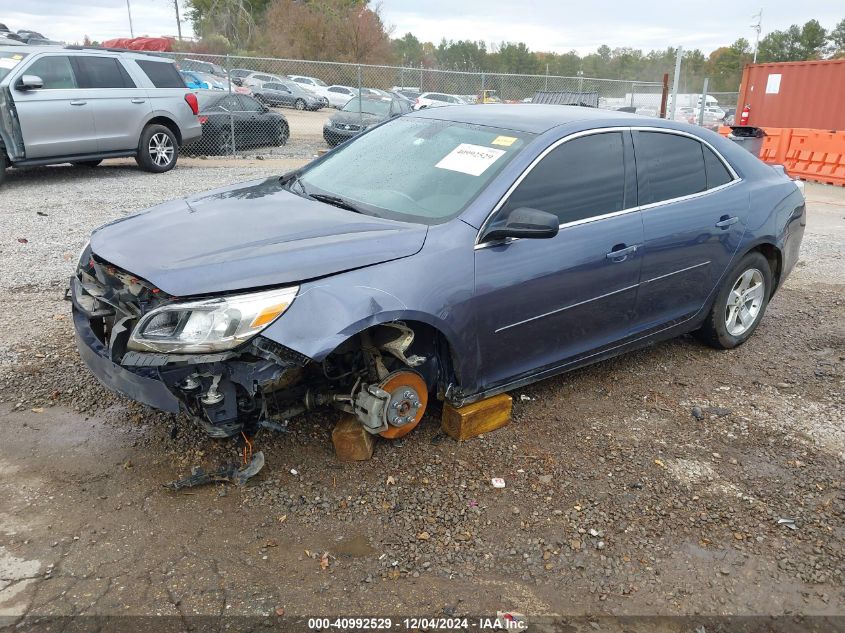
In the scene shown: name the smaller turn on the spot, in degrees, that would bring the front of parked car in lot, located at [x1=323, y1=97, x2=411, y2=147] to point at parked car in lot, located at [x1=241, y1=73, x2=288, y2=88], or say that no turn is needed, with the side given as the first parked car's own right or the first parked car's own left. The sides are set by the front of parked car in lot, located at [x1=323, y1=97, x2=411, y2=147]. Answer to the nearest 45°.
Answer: approximately 135° to the first parked car's own right

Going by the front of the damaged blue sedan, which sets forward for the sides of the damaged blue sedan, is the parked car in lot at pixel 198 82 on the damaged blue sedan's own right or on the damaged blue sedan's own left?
on the damaged blue sedan's own right

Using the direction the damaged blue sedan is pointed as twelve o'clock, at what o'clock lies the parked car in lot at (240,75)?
The parked car in lot is roughly at 4 o'clock from the damaged blue sedan.

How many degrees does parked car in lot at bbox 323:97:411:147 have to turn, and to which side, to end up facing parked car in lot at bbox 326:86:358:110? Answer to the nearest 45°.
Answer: approximately 135° to its right

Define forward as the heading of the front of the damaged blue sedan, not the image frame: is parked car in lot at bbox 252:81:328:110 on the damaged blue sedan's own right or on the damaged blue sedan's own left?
on the damaged blue sedan's own right

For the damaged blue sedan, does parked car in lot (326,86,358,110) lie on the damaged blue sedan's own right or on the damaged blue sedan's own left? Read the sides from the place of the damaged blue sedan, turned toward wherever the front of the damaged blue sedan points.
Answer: on the damaged blue sedan's own right

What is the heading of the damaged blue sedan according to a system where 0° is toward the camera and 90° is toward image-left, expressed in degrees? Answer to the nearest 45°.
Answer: approximately 45°

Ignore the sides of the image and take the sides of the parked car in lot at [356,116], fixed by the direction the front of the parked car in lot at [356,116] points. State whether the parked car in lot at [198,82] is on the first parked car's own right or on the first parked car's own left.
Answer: on the first parked car's own right

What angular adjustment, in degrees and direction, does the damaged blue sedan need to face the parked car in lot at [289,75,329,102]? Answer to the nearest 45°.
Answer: approximately 135° to its right
